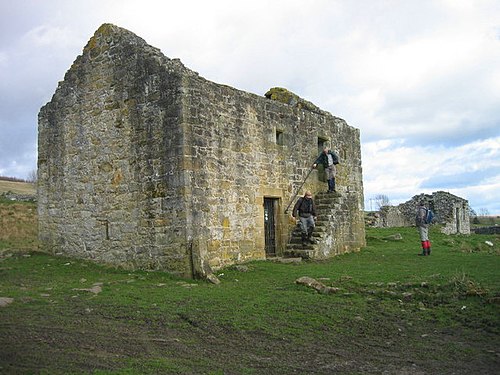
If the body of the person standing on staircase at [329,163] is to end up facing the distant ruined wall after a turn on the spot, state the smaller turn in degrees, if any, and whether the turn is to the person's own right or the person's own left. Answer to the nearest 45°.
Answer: approximately 180°

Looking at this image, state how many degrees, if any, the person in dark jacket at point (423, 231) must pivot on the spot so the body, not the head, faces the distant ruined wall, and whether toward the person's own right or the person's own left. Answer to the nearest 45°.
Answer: approximately 90° to the person's own right

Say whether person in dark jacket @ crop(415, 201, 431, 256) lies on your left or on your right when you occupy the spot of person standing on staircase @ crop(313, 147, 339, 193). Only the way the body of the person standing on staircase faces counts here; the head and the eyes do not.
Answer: on your left

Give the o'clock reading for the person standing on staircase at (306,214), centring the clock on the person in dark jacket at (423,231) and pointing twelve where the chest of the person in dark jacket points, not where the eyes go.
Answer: The person standing on staircase is roughly at 11 o'clock from the person in dark jacket.

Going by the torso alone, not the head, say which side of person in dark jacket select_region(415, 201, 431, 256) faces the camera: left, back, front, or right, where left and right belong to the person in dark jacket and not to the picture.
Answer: left
